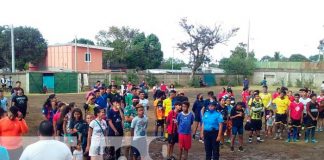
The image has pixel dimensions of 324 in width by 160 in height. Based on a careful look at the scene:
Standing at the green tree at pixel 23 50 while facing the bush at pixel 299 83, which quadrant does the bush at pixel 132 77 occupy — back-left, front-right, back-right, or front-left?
front-right

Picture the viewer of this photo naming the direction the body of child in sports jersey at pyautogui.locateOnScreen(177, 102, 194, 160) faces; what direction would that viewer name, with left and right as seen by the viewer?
facing the viewer

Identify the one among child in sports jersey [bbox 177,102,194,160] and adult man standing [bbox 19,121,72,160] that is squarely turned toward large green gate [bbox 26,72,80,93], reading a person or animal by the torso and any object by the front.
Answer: the adult man standing

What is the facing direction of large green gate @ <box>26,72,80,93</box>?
toward the camera

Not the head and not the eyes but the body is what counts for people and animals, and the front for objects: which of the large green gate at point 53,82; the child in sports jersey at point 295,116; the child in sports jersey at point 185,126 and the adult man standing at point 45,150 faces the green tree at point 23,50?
the adult man standing

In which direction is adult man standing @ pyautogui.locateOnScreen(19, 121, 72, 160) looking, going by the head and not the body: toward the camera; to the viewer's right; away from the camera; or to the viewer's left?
away from the camera

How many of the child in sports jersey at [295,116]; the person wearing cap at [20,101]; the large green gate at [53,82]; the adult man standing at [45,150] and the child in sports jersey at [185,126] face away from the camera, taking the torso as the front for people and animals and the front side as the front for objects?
1

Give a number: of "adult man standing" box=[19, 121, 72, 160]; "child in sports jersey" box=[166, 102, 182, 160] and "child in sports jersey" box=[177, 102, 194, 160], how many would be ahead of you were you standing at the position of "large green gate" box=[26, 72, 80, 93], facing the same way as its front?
3

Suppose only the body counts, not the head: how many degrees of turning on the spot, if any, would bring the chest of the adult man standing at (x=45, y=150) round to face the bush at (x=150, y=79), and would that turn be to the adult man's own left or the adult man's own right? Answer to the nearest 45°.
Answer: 0° — they already face it

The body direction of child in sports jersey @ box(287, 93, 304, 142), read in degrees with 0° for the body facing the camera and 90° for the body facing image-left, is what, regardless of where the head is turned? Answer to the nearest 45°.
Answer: approximately 0°

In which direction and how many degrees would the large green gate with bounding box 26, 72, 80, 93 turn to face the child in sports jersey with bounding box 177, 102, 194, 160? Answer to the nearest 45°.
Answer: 0° — it already faces them

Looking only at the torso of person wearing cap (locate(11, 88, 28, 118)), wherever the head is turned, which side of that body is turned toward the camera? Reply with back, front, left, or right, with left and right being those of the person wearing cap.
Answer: front

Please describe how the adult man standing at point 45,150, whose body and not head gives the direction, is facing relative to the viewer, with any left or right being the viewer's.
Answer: facing away from the viewer

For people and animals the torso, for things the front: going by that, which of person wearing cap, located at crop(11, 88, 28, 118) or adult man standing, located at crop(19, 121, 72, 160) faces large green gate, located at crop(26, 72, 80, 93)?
the adult man standing

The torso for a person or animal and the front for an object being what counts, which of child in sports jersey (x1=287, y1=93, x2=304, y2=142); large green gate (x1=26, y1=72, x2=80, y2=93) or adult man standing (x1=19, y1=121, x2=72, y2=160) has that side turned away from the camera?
the adult man standing

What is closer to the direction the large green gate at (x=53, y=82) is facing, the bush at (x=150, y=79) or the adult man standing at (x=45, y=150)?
the adult man standing

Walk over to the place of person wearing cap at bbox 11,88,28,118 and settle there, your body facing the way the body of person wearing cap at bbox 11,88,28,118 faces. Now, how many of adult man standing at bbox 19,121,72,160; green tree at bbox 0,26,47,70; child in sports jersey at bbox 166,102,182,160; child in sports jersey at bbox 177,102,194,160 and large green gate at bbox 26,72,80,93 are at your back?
2

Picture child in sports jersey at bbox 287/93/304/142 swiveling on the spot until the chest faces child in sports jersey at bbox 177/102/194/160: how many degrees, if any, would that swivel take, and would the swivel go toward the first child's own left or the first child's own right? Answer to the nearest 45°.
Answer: approximately 45° to the first child's own right
